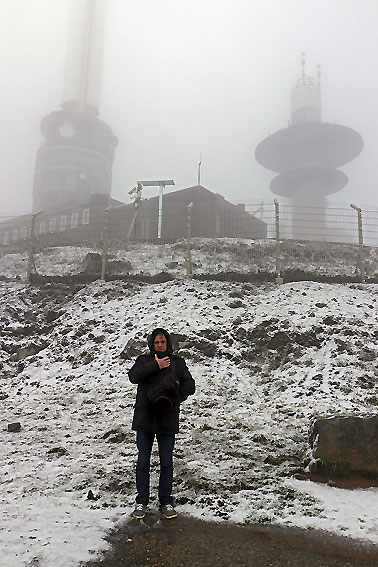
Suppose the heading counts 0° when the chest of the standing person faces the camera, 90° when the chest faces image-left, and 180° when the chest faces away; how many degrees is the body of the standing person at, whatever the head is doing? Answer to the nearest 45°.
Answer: approximately 0°

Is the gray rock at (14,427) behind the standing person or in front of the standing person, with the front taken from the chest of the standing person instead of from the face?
behind

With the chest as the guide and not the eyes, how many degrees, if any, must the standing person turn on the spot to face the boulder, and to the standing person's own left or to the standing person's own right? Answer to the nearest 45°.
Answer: approximately 135° to the standing person's own left

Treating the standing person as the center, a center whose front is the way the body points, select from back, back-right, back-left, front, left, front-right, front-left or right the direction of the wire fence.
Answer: back

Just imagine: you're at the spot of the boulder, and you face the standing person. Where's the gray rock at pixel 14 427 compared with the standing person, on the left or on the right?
right
